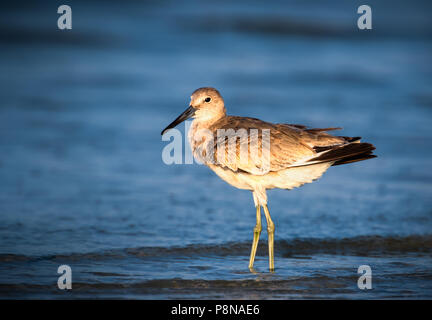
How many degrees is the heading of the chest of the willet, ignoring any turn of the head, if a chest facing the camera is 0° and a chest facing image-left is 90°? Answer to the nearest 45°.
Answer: approximately 90°
